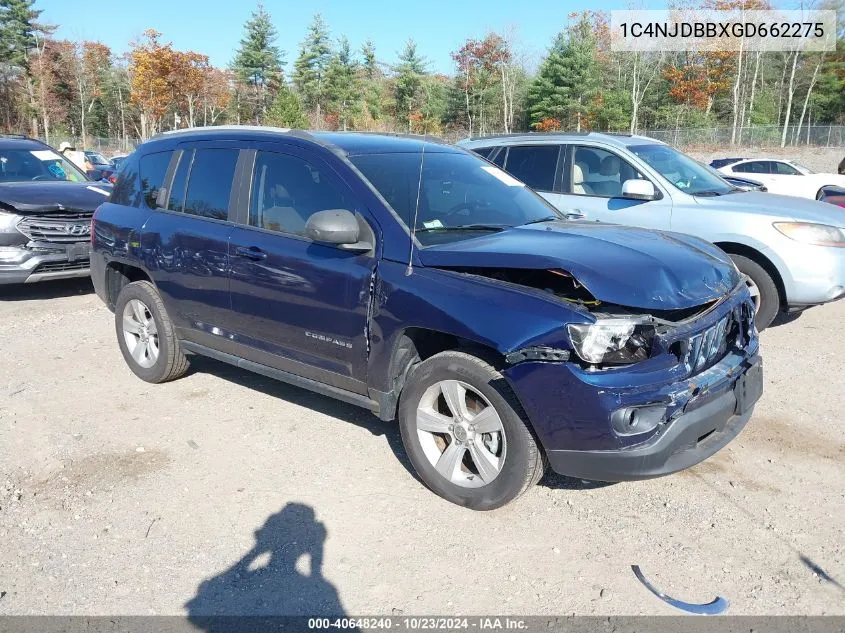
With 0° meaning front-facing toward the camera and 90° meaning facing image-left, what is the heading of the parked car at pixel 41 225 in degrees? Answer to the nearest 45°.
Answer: approximately 315°

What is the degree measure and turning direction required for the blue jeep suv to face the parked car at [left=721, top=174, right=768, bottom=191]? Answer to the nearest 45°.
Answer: approximately 90° to its left

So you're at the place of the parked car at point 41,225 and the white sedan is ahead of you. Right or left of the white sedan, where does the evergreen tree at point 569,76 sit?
left

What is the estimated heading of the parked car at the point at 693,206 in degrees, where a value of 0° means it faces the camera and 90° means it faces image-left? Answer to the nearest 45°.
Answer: approximately 315°

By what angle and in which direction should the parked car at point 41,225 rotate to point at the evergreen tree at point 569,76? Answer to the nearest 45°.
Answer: approximately 90° to its left

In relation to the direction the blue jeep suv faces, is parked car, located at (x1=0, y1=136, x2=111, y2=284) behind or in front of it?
behind

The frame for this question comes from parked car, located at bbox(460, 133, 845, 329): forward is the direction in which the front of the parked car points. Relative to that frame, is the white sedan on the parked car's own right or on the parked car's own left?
on the parked car's own left

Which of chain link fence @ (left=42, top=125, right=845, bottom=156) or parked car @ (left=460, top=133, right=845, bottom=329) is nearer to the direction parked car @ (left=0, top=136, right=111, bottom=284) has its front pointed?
the parked car

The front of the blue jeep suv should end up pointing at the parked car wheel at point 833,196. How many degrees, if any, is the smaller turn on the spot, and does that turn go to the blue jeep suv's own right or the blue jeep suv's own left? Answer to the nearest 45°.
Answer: approximately 90° to the blue jeep suv's own left
